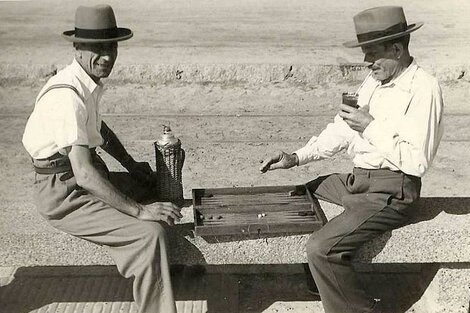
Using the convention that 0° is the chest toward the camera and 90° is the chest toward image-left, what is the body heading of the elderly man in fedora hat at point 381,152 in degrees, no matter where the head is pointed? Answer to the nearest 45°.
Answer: approximately 45°

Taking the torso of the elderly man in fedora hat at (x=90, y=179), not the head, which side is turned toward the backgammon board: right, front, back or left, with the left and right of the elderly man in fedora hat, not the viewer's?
front

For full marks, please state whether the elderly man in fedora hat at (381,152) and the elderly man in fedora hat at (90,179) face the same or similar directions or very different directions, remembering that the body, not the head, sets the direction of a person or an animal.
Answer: very different directions

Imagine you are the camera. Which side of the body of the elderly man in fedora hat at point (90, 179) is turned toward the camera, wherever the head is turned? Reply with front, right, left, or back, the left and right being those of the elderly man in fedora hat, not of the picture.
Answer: right

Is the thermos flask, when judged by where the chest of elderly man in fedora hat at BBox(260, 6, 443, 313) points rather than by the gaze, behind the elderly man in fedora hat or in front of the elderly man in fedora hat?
in front

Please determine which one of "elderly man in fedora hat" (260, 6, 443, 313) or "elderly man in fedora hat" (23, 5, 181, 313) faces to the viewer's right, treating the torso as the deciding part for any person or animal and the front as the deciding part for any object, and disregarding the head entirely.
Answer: "elderly man in fedora hat" (23, 5, 181, 313)

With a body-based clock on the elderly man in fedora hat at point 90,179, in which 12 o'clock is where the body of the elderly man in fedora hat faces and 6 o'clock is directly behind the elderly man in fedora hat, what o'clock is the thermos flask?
The thermos flask is roughly at 11 o'clock from the elderly man in fedora hat.

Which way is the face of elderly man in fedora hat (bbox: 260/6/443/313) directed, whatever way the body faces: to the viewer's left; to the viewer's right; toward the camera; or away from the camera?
to the viewer's left

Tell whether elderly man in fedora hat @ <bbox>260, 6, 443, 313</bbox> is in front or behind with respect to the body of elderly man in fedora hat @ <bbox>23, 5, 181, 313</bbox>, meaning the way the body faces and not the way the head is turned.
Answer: in front

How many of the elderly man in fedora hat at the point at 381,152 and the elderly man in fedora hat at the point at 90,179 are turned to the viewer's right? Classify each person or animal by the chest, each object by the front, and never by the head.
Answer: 1
